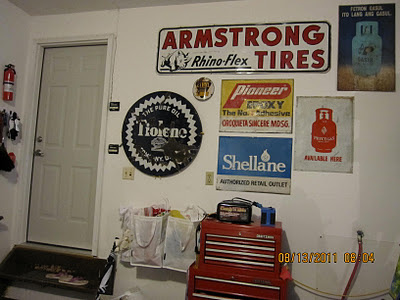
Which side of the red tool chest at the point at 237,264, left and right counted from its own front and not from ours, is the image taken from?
front

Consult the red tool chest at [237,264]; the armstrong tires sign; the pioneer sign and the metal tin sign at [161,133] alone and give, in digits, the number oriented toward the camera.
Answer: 4

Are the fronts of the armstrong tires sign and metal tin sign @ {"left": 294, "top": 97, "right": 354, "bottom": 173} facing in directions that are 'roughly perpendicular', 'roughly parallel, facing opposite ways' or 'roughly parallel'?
roughly parallel

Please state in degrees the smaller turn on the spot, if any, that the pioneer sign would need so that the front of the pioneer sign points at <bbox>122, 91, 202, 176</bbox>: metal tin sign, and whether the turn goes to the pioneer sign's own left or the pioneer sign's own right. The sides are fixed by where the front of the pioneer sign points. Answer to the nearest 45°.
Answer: approximately 90° to the pioneer sign's own right

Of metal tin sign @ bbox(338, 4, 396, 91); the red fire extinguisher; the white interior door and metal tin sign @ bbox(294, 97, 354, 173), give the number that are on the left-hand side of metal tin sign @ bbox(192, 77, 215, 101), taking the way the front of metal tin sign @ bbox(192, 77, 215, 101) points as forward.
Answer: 2

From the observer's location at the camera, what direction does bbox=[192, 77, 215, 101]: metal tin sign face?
facing the viewer

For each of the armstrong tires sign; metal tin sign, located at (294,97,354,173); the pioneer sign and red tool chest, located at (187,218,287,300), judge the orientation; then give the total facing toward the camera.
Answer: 4

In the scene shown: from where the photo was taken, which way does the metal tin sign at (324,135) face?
toward the camera

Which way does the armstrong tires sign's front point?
toward the camera

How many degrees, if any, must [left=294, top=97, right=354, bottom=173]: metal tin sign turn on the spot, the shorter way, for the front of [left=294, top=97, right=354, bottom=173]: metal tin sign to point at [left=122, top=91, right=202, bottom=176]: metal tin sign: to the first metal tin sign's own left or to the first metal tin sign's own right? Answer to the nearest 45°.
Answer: approximately 90° to the first metal tin sign's own right
